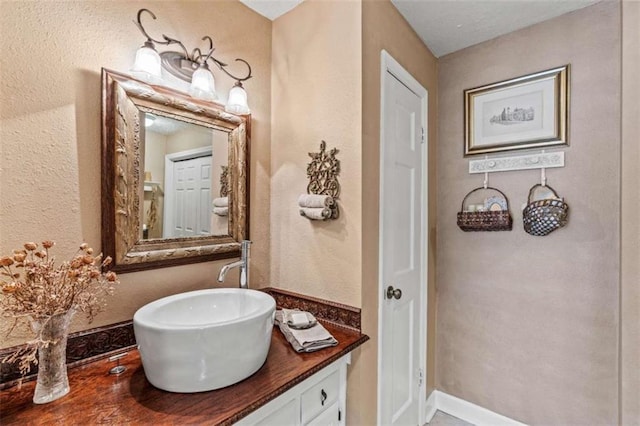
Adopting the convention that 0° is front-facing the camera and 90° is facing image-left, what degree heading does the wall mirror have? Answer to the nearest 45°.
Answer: approximately 315°

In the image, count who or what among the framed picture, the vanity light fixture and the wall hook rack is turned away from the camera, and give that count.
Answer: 0

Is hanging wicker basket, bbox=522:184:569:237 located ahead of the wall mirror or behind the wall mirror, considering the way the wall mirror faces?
ahead

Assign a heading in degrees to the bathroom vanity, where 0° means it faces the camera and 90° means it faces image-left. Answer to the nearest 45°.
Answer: approximately 315°

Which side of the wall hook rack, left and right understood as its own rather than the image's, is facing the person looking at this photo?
front

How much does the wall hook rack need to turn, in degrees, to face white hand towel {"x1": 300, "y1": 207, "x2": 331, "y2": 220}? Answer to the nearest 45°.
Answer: approximately 45° to its right

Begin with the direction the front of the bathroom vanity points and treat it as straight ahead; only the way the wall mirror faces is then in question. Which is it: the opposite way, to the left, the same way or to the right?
the same way

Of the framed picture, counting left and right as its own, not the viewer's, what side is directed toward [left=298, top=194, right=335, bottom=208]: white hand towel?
front

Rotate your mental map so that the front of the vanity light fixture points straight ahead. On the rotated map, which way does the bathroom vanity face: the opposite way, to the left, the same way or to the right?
the same way

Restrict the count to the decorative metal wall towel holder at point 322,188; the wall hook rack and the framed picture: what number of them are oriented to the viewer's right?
0

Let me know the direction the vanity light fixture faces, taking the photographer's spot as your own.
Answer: facing the viewer and to the right of the viewer

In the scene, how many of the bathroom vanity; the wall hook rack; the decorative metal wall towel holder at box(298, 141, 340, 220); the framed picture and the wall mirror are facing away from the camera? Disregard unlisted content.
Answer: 0

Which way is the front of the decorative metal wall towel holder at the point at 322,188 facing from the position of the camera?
facing the viewer and to the left of the viewer

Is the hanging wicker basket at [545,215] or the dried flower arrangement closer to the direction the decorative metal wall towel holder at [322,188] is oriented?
the dried flower arrangement

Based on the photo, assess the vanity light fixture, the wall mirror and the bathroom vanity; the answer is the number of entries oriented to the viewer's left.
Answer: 0
